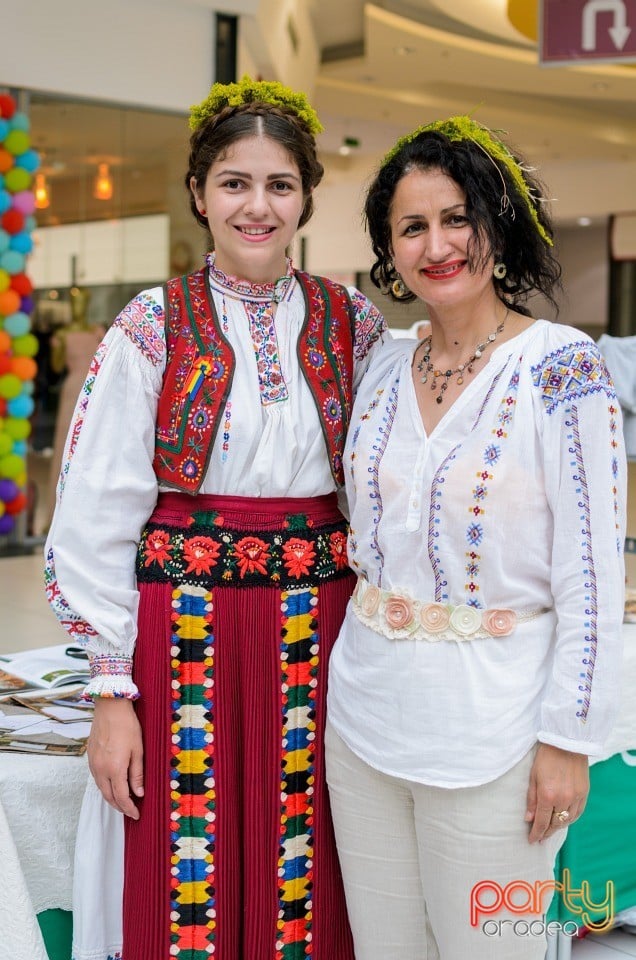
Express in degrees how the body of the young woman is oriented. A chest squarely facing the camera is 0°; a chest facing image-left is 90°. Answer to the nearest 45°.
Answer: approximately 0°

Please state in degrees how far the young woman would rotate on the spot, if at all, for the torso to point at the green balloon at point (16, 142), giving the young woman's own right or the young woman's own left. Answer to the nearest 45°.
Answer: approximately 180°

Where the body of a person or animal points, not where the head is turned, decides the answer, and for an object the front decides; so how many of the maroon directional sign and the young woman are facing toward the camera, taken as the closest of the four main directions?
2

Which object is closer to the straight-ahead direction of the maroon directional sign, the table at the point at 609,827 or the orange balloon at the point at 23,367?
the table

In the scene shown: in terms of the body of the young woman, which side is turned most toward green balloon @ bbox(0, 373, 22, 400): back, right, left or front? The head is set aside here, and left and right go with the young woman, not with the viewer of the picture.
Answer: back

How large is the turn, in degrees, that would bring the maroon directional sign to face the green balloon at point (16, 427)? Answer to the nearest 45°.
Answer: approximately 90° to its right

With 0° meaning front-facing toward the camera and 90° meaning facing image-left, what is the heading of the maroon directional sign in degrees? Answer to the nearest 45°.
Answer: approximately 0°

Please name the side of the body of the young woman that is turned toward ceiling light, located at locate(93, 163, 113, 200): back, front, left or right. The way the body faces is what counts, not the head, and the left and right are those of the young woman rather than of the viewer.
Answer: back

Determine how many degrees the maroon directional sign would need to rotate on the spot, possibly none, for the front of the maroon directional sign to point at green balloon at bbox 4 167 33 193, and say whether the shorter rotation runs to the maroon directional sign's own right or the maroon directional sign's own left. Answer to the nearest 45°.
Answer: approximately 90° to the maroon directional sign's own right

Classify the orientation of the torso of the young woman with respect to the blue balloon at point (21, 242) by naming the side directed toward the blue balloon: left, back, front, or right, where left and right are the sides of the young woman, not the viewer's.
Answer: back
